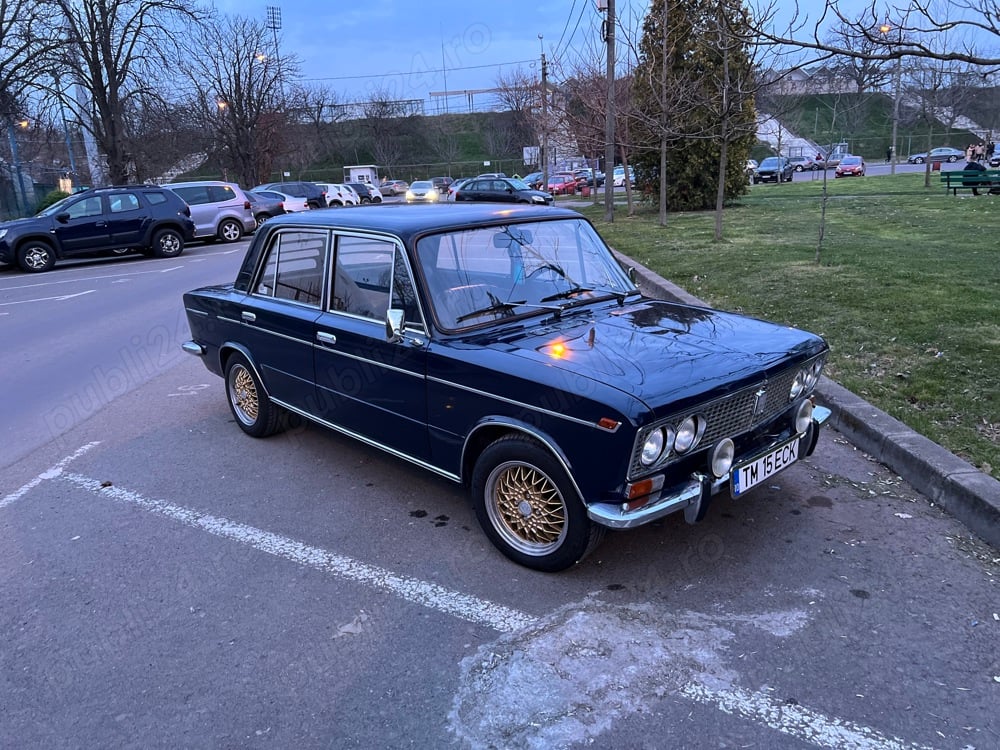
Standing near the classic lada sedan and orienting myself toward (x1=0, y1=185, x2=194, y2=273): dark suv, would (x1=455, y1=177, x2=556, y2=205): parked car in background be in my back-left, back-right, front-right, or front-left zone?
front-right

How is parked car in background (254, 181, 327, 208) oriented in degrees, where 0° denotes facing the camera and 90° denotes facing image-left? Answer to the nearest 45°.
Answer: approximately 90°

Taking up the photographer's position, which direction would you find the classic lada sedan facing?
facing the viewer and to the right of the viewer

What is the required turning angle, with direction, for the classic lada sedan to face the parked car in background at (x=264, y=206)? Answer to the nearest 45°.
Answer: approximately 135° to its left

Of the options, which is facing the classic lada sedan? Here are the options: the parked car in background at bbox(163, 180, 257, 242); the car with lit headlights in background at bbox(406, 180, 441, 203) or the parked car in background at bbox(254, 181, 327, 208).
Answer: the car with lit headlights in background at bbox(406, 180, 441, 203)

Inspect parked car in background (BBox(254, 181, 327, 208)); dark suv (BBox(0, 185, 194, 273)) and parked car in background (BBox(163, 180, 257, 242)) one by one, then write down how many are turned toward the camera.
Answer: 0

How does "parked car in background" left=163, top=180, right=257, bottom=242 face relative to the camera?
to the viewer's left

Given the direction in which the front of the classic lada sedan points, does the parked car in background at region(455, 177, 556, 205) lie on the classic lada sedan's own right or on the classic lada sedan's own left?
on the classic lada sedan's own left

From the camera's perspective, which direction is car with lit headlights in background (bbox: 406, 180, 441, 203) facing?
toward the camera

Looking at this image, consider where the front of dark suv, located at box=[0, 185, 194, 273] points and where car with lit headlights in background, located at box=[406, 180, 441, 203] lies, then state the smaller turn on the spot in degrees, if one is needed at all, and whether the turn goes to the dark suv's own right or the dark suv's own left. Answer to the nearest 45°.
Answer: approximately 135° to the dark suv's own right

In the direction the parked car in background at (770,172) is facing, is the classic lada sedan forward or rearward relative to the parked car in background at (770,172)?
forward

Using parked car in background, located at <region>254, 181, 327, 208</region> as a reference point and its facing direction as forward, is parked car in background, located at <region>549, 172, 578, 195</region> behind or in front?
behind

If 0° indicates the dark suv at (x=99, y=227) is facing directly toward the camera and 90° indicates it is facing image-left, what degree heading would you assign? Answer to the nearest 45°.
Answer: approximately 90°

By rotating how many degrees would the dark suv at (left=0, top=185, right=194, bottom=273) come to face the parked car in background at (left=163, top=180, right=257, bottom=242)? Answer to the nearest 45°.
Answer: approximately 135° to its right
